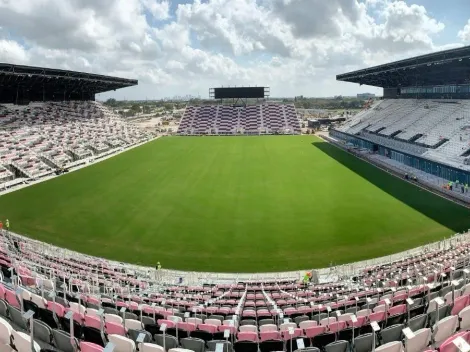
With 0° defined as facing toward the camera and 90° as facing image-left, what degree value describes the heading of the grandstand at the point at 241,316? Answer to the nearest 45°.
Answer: approximately 180°

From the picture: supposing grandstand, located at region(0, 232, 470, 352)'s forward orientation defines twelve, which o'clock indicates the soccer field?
The soccer field is roughly at 12 o'clock from the grandstand.

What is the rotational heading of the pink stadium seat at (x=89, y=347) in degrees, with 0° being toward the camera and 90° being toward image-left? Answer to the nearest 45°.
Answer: approximately 225°

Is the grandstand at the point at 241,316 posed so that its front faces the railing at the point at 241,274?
yes
